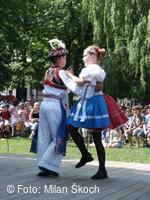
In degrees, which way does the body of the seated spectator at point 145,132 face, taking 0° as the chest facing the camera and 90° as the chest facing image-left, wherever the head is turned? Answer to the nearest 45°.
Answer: approximately 45°

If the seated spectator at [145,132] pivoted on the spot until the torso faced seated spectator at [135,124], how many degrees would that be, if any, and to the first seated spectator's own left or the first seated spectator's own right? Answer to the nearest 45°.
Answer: approximately 90° to the first seated spectator's own right

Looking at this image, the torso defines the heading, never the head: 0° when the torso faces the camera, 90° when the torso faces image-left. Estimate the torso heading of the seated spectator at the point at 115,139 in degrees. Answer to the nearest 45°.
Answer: approximately 45°

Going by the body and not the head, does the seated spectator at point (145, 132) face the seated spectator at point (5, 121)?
no

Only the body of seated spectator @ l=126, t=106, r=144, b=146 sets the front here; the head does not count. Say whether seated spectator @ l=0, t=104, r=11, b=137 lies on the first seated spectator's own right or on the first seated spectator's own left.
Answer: on the first seated spectator's own right

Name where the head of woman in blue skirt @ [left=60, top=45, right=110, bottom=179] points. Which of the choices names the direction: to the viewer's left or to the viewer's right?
to the viewer's left

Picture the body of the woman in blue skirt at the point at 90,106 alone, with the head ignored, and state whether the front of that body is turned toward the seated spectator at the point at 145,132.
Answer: no

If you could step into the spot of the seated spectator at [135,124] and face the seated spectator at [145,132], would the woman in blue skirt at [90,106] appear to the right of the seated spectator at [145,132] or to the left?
right

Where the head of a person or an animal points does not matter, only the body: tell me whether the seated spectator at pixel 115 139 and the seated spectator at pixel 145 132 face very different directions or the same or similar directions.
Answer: same or similar directions

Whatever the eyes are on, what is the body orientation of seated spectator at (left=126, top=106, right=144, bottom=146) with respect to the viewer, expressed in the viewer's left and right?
facing the viewer and to the left of the viewer

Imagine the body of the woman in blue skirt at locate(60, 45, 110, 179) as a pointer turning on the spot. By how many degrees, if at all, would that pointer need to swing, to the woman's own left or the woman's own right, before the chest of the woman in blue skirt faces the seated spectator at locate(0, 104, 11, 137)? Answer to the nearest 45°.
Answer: approximately 90° to the woman's own right

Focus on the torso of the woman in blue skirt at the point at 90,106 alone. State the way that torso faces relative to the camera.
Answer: to the viewer's left

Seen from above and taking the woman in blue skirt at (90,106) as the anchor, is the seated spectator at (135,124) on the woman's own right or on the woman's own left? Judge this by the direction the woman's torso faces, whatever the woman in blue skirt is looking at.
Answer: on the woman's own right

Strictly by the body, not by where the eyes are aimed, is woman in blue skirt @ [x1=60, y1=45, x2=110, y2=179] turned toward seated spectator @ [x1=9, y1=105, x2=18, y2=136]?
no

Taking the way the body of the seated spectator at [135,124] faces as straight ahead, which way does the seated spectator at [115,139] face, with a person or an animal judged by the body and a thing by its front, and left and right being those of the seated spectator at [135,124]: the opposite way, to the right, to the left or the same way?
the same way
